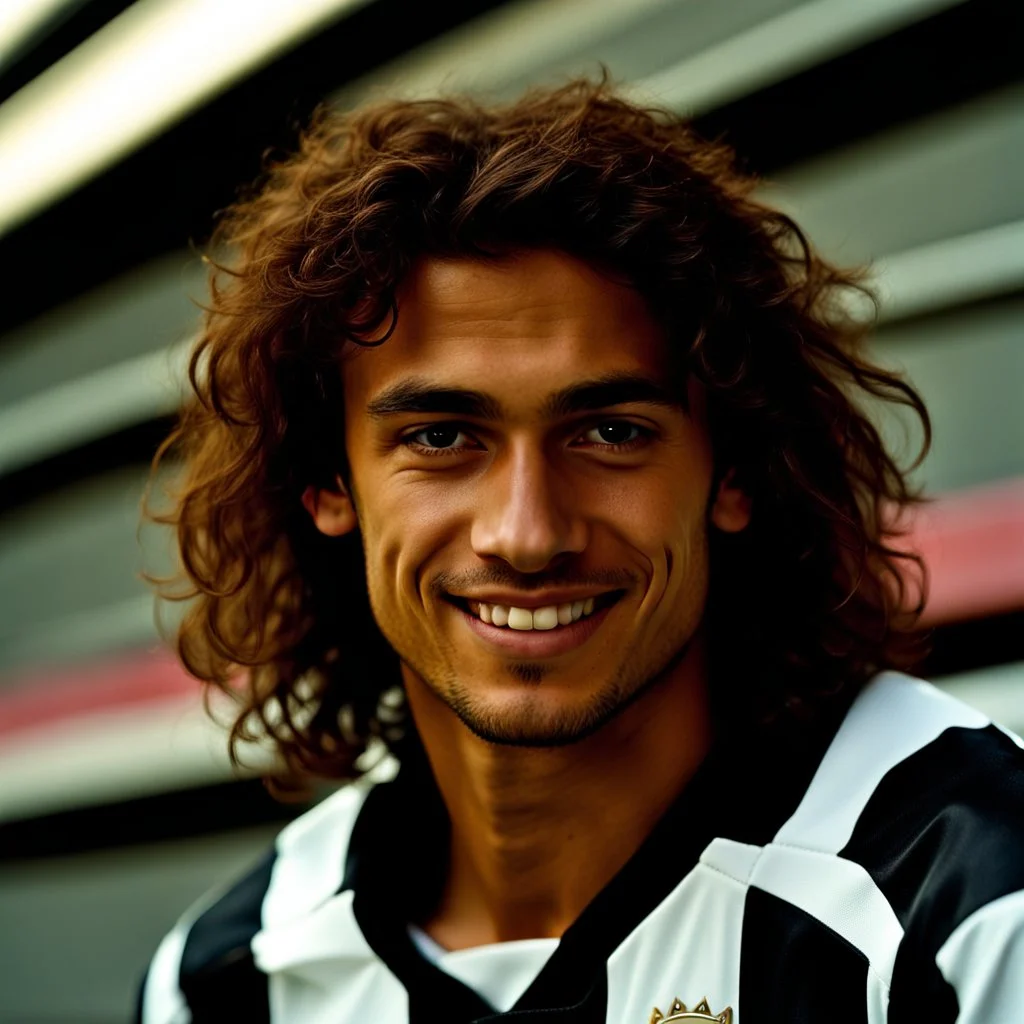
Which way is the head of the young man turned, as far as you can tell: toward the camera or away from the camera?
toward the camera

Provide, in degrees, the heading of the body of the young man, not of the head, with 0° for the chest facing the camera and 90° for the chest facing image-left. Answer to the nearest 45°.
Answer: approximately 0°
